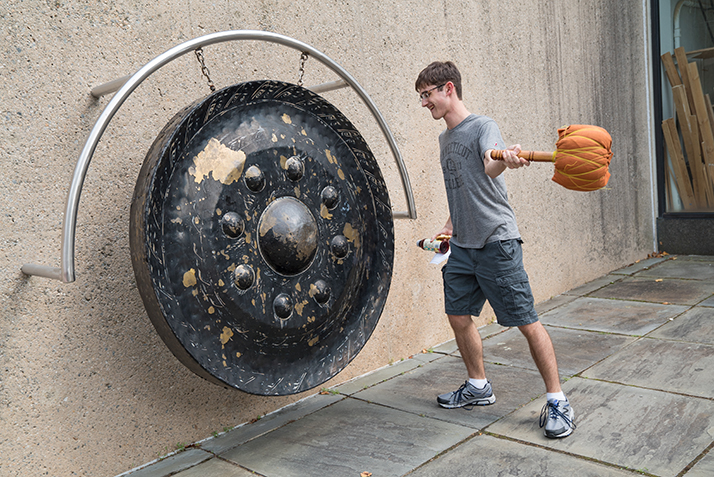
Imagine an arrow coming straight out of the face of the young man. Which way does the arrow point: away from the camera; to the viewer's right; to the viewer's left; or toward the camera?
to the viewer's left

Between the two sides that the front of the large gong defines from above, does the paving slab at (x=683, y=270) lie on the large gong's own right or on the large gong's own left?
on the large gong's own left

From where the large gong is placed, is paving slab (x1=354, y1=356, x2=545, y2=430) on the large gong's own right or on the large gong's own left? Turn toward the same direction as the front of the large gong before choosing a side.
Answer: on the large gong's own left

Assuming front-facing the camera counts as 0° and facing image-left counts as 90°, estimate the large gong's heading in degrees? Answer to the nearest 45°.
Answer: approximately 315°

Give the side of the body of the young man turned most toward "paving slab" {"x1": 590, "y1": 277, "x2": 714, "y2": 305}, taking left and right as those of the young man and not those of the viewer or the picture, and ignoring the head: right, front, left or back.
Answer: back

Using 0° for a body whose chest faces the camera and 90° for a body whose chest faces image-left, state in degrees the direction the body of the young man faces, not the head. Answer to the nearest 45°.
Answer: approximately 45°

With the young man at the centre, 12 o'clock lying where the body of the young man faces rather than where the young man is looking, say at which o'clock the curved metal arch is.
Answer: The curved metal arch is roughly at 12 o'clock from the young man.

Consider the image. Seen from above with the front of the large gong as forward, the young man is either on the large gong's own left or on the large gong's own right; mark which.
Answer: on the large gong's own left

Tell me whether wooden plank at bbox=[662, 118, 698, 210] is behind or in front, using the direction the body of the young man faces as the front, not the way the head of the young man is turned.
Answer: behind

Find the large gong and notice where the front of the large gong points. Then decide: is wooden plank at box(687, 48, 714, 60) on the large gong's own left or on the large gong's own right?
on the large gong's own left

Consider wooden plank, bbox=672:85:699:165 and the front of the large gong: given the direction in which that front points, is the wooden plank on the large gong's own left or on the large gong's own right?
on the large gong's own left

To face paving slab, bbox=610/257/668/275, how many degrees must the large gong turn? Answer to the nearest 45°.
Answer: approximately 90° to its left
